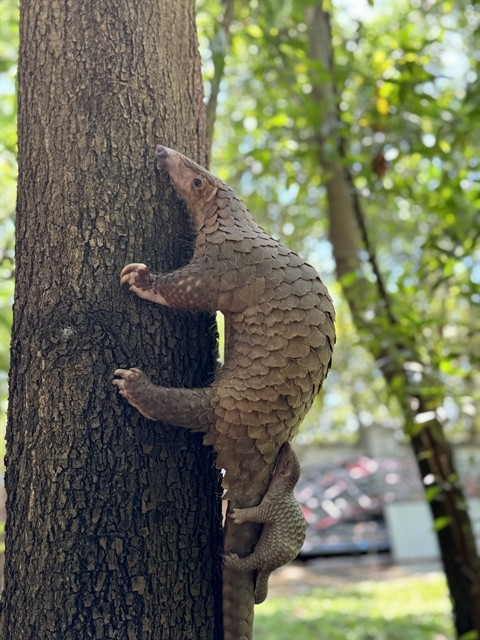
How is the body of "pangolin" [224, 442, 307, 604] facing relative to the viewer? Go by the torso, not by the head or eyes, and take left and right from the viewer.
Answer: facing to the left of the viewer

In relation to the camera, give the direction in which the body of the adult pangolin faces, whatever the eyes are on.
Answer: to the viewer's left
